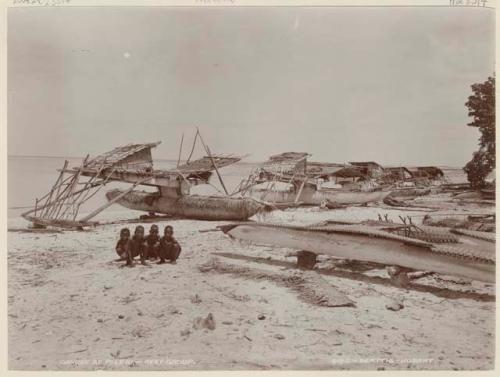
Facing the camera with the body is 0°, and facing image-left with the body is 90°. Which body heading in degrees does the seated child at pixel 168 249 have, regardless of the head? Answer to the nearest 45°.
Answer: approximately 0°

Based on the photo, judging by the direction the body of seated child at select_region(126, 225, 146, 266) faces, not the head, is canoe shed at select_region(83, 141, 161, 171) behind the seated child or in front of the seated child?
behind

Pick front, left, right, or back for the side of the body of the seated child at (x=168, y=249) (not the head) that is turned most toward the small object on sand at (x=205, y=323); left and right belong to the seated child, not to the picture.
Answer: front

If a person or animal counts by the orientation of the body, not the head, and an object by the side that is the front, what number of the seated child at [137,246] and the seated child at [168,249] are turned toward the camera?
2

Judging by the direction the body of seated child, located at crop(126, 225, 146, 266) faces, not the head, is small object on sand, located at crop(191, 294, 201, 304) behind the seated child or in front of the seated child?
in front

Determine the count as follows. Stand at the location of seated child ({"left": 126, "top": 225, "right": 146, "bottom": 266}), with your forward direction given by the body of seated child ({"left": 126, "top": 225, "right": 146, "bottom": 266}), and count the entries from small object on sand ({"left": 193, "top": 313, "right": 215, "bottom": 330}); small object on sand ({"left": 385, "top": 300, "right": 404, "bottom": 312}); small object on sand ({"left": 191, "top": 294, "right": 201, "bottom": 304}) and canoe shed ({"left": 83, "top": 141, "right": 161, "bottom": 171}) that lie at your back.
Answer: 1
